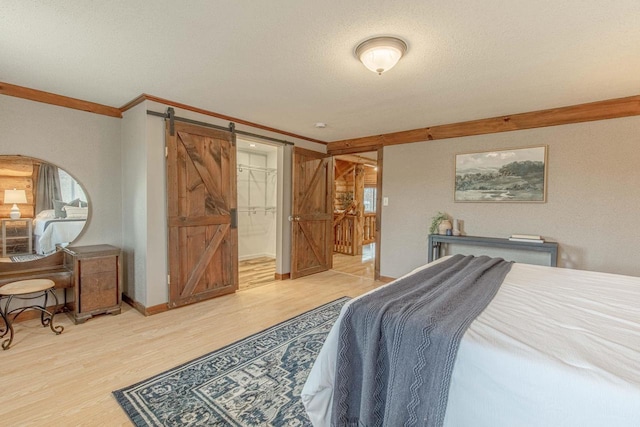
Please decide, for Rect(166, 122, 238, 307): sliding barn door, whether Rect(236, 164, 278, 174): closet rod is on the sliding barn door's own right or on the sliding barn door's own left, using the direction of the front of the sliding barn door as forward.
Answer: on the sliding barn door's own left

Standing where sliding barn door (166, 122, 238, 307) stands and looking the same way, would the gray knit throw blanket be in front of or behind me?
in front

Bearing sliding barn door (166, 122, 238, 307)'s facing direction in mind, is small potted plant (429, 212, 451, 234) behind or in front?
in front

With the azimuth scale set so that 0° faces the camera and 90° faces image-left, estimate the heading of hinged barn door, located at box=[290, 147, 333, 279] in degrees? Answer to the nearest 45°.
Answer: approximately 315°

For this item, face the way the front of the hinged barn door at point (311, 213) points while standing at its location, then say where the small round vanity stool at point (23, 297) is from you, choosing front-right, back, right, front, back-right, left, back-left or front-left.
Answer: right

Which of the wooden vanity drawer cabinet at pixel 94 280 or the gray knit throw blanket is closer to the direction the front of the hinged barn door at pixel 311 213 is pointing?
the gray knit throw blanket

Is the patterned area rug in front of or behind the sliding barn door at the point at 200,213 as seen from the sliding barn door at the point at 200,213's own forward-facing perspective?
in front

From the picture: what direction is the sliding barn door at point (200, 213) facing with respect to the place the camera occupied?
facing the viewer and to the right of the viewer

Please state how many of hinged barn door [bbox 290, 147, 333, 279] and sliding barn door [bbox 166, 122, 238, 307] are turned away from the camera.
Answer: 0
